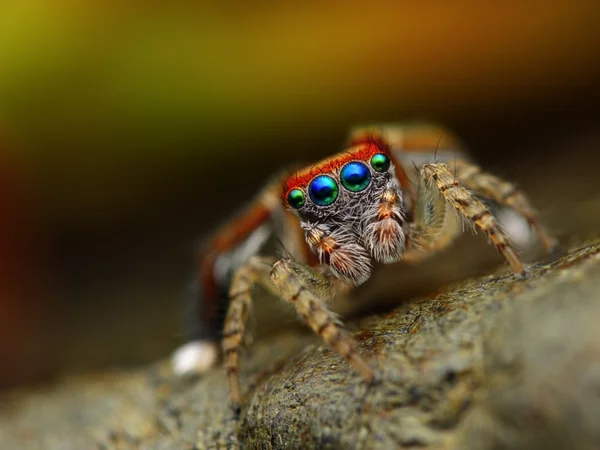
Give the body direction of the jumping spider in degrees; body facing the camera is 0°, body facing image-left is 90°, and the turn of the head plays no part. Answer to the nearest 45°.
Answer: approximately 0°
